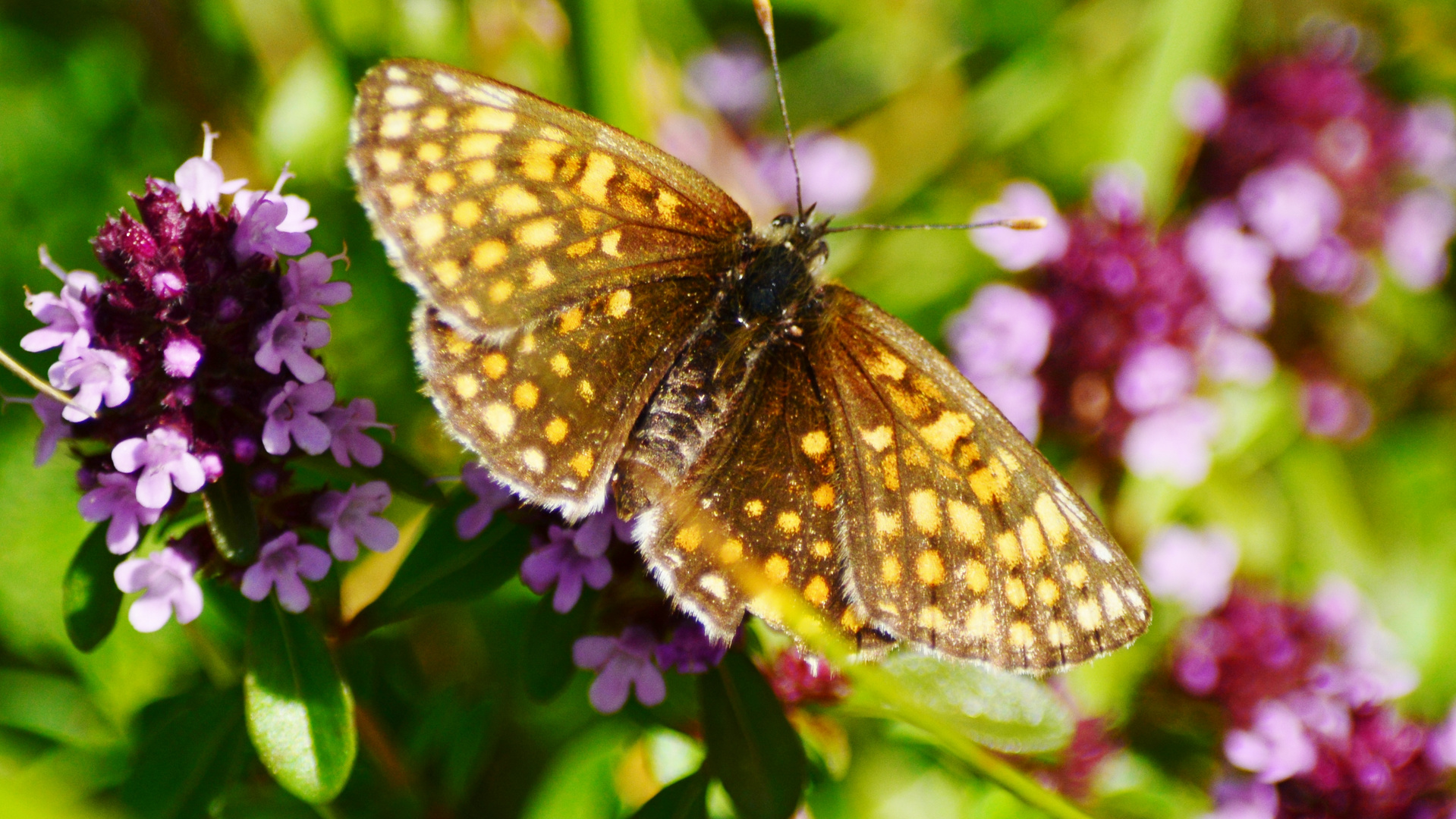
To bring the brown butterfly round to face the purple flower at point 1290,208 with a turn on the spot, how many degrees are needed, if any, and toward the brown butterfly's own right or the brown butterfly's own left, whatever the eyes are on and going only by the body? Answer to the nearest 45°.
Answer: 0° — it already faces it

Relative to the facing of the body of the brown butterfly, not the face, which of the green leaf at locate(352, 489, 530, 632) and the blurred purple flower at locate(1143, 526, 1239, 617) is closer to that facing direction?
the blurred purple flower

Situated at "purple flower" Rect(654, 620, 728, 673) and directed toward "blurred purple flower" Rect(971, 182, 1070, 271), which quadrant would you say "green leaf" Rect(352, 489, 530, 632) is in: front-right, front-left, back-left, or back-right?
back-left

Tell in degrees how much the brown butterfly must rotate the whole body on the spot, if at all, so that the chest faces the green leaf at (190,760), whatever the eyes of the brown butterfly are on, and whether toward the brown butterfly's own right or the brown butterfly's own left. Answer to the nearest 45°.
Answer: approximately 90° to the brown butterfly's own left

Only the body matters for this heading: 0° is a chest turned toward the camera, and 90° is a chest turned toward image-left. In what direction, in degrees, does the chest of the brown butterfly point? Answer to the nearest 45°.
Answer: approximately 225°
